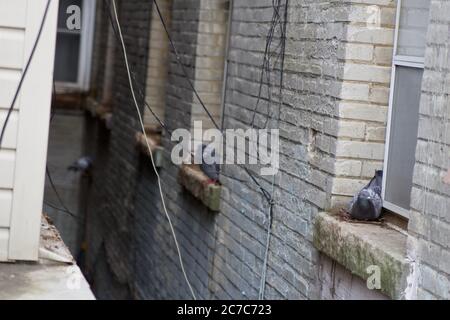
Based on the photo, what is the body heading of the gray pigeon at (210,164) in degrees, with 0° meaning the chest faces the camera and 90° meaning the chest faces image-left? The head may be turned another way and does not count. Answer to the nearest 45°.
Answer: approximately 90°

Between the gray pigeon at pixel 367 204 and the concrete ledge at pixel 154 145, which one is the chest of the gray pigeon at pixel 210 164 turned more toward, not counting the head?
the concrete ledge
